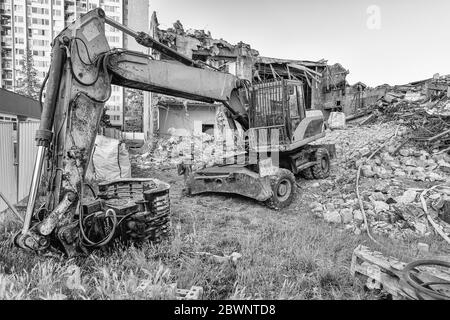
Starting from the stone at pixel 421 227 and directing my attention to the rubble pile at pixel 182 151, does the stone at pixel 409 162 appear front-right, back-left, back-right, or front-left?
front-right

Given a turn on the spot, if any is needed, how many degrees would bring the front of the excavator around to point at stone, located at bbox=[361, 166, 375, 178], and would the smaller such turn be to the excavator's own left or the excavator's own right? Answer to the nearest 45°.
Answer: approximately 180°

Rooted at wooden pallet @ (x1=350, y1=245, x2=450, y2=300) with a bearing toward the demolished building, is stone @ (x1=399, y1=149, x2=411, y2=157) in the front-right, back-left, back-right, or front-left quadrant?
front-right

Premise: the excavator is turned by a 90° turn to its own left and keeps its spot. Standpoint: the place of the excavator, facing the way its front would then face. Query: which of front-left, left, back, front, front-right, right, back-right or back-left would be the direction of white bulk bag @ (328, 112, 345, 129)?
left

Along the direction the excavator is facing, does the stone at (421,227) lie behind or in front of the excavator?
behind

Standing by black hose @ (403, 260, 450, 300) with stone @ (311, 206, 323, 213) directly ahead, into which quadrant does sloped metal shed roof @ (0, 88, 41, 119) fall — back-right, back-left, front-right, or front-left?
front-left

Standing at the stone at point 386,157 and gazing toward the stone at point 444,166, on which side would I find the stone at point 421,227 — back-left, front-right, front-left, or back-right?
front-right

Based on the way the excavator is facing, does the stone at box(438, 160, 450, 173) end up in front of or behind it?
behind

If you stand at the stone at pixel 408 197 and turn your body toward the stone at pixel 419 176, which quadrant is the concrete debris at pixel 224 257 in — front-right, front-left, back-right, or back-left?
back-left

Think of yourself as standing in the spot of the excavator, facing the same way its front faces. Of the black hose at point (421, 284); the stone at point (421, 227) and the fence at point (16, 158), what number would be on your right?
1

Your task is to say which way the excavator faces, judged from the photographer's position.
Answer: facing the viewer and to the left of the viewer

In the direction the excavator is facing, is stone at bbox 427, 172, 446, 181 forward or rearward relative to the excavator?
rearward

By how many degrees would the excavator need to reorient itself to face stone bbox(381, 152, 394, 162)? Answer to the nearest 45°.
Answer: approximately 180°
